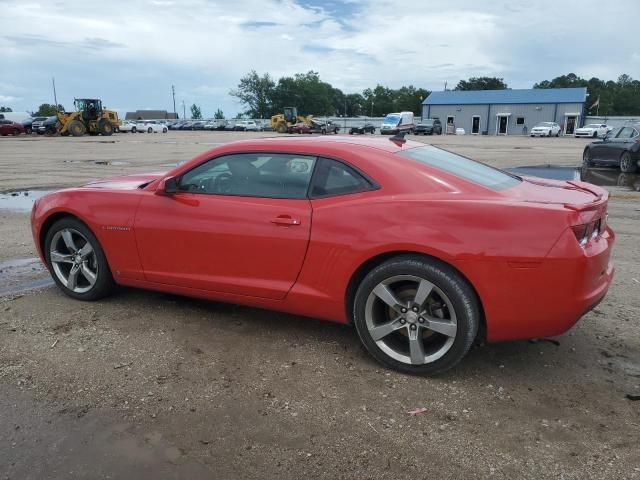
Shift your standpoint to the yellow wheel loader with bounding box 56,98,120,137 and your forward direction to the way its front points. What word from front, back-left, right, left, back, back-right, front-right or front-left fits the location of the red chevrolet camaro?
left

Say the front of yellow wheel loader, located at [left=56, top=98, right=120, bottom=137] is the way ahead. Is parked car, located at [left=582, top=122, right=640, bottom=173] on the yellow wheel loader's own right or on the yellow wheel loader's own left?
on the yellow wheel loader's own left

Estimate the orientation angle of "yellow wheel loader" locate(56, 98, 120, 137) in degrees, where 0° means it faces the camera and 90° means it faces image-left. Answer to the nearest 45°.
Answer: approximately 90°

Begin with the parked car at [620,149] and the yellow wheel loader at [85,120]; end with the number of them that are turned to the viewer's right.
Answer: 0

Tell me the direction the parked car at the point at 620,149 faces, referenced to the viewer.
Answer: facing away from the viewer and to the left of the viewer
